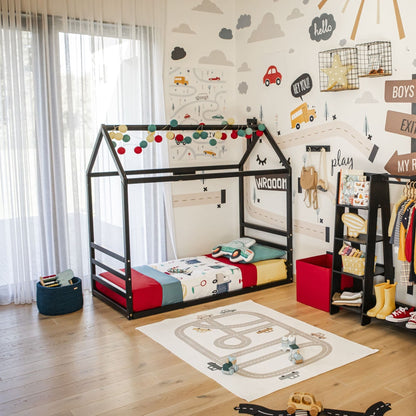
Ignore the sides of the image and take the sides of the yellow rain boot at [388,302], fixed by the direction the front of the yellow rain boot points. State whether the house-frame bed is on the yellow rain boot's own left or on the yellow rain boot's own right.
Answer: on the yellow rain boot's own right

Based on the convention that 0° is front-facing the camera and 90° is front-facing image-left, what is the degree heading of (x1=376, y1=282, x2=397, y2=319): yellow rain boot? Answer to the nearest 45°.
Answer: approximately 45°

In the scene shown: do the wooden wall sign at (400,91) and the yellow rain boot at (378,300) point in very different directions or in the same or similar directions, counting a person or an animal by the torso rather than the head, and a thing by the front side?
same or similar directions

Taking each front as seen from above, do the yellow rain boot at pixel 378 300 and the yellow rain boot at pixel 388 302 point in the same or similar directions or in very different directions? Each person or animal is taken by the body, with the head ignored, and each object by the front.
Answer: same or similar directions

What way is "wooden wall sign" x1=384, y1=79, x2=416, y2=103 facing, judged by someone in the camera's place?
facing the viewer and to the left of the viewer

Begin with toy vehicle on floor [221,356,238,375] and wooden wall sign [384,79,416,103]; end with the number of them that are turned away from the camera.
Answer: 0

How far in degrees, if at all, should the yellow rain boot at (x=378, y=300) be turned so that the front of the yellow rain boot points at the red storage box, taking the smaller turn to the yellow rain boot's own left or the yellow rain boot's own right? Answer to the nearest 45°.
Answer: approximately 90° to the yellow rain boot's own right

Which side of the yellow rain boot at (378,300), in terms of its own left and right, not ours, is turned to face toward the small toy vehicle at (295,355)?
front

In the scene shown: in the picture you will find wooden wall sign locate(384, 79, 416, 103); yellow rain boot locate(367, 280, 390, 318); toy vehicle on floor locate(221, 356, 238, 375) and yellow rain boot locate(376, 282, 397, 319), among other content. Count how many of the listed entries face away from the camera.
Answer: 0

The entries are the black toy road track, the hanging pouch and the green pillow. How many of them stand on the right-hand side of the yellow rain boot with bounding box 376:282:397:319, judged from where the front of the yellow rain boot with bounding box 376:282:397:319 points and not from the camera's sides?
2
